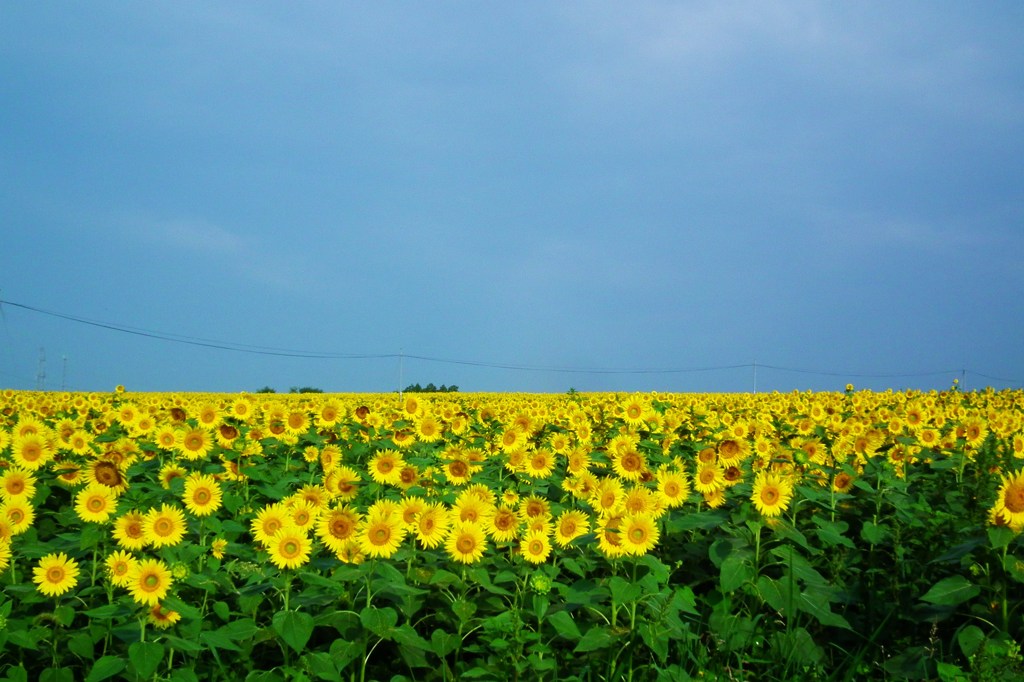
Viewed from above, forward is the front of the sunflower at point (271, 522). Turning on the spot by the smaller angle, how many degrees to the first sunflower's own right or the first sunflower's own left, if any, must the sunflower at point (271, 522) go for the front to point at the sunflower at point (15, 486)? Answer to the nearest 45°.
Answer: approximately 135° to the first sunflower's own right

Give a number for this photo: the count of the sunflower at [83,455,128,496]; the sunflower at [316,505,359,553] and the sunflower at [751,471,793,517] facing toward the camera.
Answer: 3

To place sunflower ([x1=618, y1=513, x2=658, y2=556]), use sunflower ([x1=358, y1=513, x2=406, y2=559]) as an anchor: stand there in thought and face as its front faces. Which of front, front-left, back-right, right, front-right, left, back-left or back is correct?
left

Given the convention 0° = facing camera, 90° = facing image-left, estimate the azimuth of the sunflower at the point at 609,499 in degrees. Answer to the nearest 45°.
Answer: approximately 0°

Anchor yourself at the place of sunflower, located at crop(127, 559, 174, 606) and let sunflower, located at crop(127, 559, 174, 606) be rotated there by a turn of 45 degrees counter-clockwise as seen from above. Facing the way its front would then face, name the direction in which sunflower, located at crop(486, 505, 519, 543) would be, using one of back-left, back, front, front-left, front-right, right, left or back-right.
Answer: front-left

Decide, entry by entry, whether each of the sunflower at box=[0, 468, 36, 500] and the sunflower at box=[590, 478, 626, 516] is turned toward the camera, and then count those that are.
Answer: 2

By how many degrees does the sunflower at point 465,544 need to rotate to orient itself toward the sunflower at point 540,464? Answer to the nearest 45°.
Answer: approximately 180°
